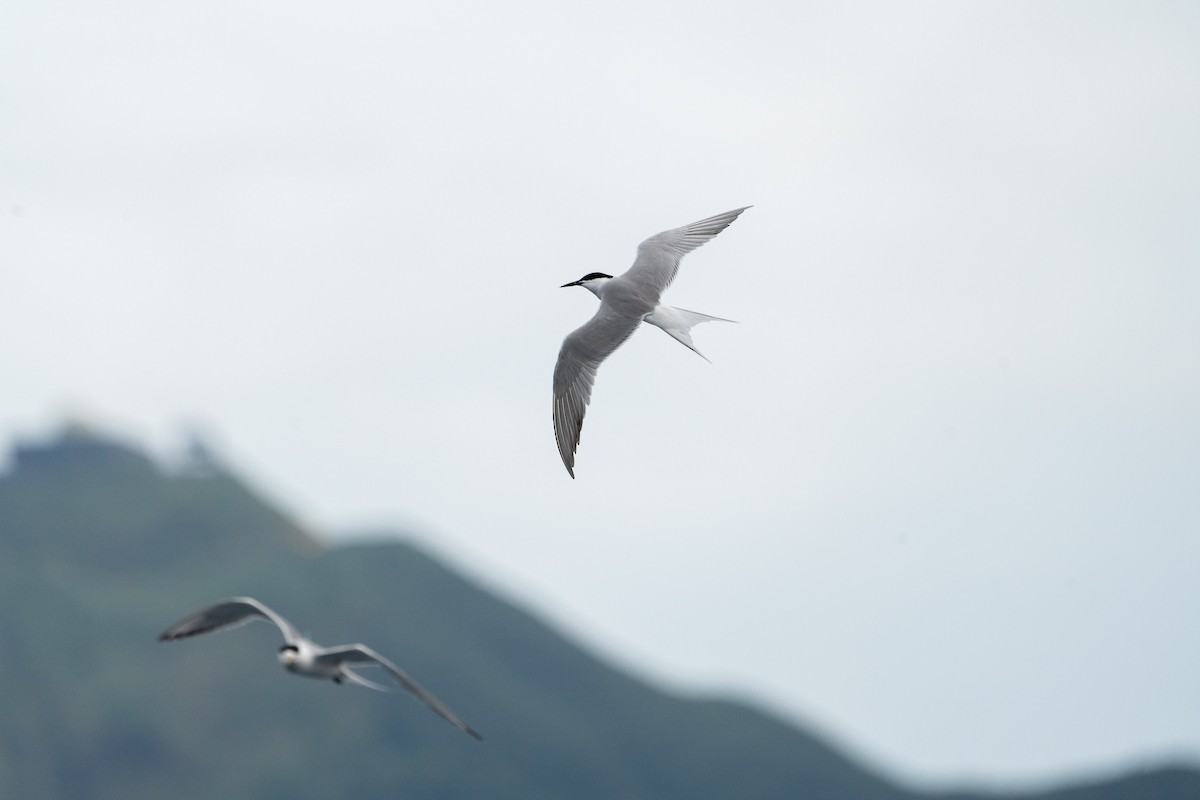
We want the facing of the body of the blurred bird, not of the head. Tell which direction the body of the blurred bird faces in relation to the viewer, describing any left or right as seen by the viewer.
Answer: facing the viewer and to the left of the viewer
